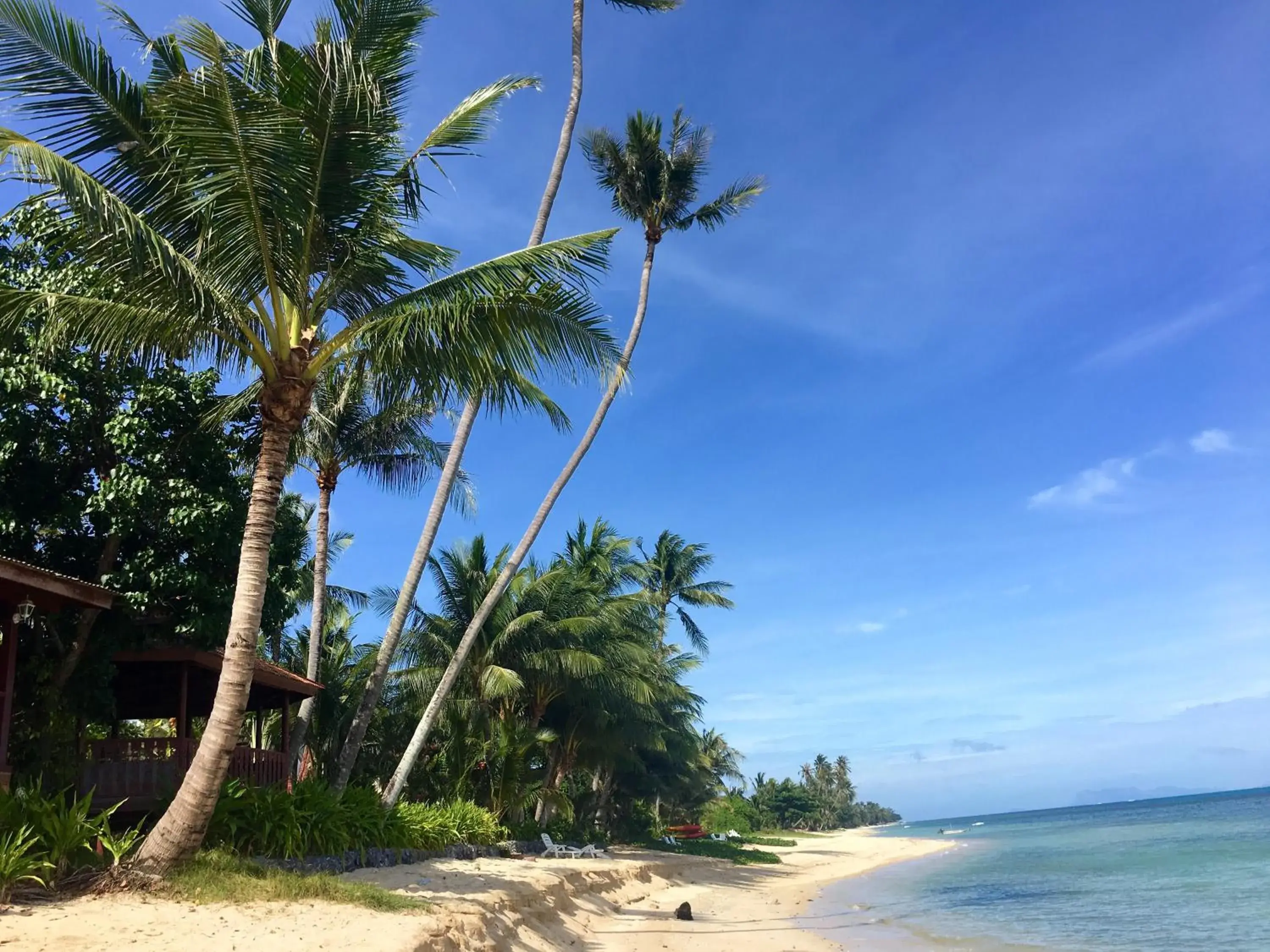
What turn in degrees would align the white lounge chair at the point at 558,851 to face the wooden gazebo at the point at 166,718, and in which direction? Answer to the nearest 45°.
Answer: approximately 135° to its right

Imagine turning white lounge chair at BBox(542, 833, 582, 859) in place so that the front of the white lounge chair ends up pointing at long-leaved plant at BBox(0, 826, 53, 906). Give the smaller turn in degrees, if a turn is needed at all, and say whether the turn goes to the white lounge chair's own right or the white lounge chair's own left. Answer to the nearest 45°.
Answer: approximately 90° to the white lounge chair's own right

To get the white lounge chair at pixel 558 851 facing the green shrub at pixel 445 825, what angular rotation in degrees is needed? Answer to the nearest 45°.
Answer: approximately 135° to its right

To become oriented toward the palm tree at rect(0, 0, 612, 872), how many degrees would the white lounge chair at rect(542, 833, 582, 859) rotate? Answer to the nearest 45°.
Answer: approximately 90° to its right

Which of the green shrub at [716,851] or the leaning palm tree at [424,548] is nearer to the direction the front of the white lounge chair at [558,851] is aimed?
the green shrub

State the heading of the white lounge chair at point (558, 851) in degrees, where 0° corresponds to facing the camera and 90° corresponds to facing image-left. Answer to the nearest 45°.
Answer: approximately 270°
